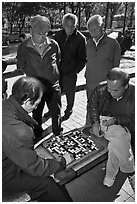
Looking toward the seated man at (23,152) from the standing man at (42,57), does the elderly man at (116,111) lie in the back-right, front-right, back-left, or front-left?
front-left

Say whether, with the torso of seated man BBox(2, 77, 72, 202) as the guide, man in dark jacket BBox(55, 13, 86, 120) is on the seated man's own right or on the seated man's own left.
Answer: on the seated man's own left

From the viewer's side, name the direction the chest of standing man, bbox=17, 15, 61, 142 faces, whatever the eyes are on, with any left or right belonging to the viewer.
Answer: facing the viewer

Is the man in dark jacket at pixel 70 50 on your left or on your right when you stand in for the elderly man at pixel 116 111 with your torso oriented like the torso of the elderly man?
on your right

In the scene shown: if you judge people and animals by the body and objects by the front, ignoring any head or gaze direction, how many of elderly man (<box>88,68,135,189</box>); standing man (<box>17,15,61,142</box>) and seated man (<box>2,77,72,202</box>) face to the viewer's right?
1

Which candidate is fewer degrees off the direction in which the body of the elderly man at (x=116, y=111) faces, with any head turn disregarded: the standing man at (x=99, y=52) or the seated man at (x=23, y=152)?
the seated man

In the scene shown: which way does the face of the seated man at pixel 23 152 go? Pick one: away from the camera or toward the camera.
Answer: away from the camera

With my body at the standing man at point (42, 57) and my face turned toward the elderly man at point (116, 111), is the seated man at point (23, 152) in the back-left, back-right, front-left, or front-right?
front-right

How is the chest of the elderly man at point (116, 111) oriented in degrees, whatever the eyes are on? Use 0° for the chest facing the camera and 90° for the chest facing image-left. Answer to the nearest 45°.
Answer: approximately 45°

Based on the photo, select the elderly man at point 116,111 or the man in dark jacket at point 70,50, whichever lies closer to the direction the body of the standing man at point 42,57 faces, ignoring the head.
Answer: the elderly man

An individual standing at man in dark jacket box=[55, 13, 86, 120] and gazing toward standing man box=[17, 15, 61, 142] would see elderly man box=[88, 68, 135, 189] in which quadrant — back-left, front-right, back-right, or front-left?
front-left

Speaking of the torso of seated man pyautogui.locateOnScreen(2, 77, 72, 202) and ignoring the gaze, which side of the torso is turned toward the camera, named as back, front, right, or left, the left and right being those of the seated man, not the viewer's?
right

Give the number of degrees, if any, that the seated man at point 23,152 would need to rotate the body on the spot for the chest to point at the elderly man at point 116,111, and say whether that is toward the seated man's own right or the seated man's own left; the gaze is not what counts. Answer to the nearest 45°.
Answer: approximately 45° to the seated man's own left
